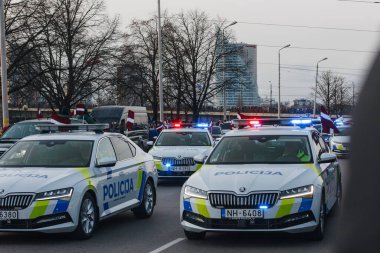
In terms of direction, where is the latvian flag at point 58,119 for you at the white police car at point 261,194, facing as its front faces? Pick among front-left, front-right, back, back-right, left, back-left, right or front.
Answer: back-right

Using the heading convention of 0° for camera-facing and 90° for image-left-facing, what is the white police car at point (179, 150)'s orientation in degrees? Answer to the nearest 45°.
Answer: approximately 0°

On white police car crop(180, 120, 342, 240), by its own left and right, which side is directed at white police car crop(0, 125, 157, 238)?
right

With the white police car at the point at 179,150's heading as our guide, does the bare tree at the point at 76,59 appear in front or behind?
behind

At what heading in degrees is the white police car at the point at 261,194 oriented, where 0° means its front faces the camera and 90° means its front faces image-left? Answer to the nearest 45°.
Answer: approximately 0°

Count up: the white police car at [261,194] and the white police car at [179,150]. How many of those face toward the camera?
2

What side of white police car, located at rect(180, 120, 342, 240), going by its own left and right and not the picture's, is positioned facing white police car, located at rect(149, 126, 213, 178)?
back

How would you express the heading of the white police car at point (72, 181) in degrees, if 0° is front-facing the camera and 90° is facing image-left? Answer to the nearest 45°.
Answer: approximately 45°

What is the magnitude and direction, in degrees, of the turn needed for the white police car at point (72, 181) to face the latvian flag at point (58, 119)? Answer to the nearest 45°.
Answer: approximately 135° to its right
